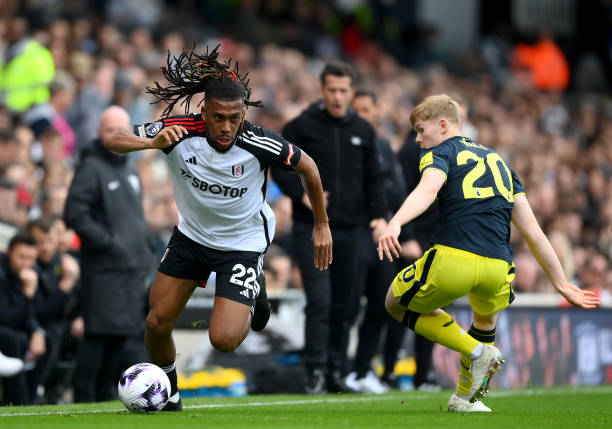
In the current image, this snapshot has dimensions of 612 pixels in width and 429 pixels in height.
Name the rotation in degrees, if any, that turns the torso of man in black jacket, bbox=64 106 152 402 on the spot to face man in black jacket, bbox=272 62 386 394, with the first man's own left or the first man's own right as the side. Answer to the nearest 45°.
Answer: approximately 45° to the first man's own left

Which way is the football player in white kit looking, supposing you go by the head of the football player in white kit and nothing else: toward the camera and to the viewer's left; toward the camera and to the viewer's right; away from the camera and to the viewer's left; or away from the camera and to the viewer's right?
toward the camera and to the viewer's left

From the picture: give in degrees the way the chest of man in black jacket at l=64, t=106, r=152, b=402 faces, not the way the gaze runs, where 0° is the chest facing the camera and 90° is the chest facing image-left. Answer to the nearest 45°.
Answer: approximately 315°

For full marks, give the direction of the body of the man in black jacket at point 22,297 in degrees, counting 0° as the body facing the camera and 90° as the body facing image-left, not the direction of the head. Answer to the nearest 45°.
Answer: approximately 315°

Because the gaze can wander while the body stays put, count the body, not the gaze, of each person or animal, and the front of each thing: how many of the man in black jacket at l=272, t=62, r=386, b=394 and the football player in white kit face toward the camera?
2

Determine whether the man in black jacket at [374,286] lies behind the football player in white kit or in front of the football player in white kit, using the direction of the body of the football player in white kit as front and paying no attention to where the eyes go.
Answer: behind

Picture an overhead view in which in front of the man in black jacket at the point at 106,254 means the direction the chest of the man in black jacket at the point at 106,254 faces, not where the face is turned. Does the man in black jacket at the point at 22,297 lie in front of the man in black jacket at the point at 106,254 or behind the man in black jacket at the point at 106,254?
behind

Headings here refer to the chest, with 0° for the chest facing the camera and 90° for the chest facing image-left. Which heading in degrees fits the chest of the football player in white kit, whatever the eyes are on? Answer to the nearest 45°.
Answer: approximately 0°

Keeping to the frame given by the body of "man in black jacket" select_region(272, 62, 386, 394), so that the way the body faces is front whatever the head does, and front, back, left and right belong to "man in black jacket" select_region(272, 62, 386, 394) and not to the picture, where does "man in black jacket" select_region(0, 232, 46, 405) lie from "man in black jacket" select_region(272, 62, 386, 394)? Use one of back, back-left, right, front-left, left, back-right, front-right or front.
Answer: right

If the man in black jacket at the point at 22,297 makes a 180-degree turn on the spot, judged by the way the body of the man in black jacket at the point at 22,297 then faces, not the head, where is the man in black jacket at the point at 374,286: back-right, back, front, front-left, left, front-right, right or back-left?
back-right
